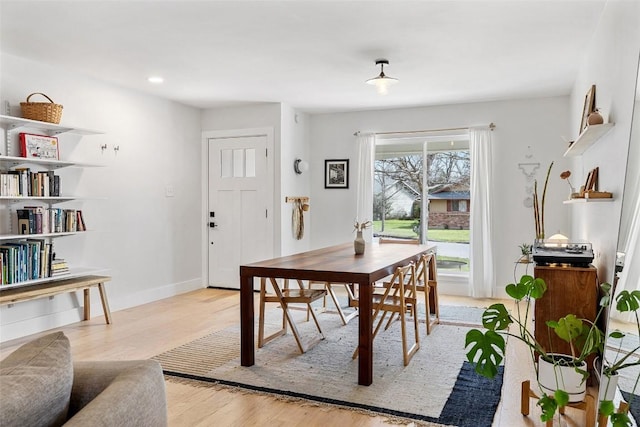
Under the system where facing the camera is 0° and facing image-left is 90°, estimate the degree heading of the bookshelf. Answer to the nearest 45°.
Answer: approximately 315°

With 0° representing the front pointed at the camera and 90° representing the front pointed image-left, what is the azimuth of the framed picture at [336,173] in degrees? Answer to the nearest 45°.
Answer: approximately 0°

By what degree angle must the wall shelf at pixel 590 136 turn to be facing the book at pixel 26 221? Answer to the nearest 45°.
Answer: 0° — it already faces it

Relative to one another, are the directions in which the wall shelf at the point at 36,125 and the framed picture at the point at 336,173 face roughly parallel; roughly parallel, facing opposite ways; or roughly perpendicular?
roughly perpendicular

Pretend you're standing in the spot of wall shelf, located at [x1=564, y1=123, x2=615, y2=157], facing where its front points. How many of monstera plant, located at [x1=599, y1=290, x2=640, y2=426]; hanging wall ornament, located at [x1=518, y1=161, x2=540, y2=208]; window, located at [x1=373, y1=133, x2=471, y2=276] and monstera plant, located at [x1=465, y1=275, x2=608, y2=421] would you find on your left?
2

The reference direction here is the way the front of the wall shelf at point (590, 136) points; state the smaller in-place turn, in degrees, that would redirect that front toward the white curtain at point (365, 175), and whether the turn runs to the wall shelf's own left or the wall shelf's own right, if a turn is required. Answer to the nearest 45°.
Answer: approximately 45° to the wall shelf's own right

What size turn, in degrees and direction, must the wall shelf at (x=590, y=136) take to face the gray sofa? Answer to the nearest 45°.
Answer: approximately 90° to its left

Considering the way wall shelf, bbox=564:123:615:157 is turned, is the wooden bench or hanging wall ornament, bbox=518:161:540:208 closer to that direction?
the wooden bench

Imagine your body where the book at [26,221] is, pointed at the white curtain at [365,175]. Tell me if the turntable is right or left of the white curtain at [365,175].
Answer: right

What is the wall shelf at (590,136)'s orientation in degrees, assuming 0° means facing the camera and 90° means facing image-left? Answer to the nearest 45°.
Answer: approximately 90°

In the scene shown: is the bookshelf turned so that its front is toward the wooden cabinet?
yes

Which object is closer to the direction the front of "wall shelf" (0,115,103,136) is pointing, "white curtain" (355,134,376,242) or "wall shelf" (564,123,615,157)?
the wall shelf

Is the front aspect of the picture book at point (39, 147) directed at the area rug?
yes
